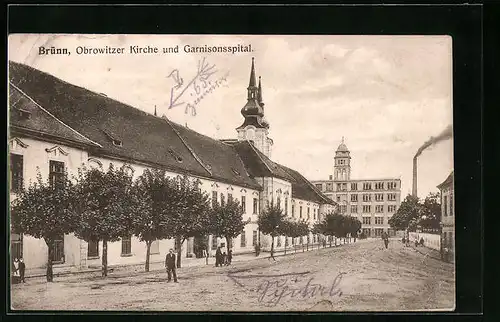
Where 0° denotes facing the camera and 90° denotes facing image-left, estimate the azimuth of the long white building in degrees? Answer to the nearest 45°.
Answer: approximately 315°

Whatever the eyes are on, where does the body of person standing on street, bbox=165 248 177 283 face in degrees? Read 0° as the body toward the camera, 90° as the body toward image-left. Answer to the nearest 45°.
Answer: approximately 0°

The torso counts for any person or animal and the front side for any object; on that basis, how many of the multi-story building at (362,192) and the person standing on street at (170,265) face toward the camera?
2
